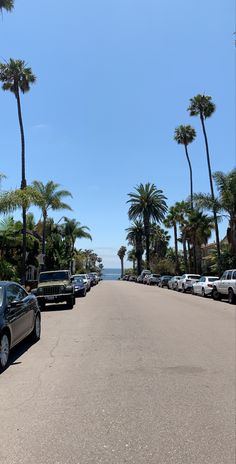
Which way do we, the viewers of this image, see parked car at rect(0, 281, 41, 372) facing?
facing the viewer and to the left of the viewer

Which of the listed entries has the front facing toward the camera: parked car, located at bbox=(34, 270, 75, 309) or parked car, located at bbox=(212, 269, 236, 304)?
parked car, located at bbox=(34, 270, 75, 309)

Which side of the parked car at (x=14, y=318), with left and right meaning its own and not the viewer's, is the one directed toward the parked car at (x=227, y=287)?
back

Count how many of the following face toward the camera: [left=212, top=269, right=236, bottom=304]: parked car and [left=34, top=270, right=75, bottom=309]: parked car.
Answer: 1

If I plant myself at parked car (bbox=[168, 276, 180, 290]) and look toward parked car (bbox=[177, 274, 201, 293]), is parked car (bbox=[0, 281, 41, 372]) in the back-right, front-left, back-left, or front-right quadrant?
front-right

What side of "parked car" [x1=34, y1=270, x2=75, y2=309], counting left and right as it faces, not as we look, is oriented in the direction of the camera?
front

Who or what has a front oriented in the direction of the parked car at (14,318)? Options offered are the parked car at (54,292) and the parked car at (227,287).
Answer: the parked car at (54,292)

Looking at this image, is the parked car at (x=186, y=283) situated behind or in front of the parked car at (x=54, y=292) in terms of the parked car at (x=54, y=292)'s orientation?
behind

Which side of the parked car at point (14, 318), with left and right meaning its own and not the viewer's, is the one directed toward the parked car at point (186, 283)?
back

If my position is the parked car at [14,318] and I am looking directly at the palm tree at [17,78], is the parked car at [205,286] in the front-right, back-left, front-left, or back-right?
front-right

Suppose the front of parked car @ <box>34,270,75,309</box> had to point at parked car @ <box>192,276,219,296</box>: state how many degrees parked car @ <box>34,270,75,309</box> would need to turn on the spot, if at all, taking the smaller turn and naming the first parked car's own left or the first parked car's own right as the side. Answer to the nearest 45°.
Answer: approximately 135° to the first parked car's own left
